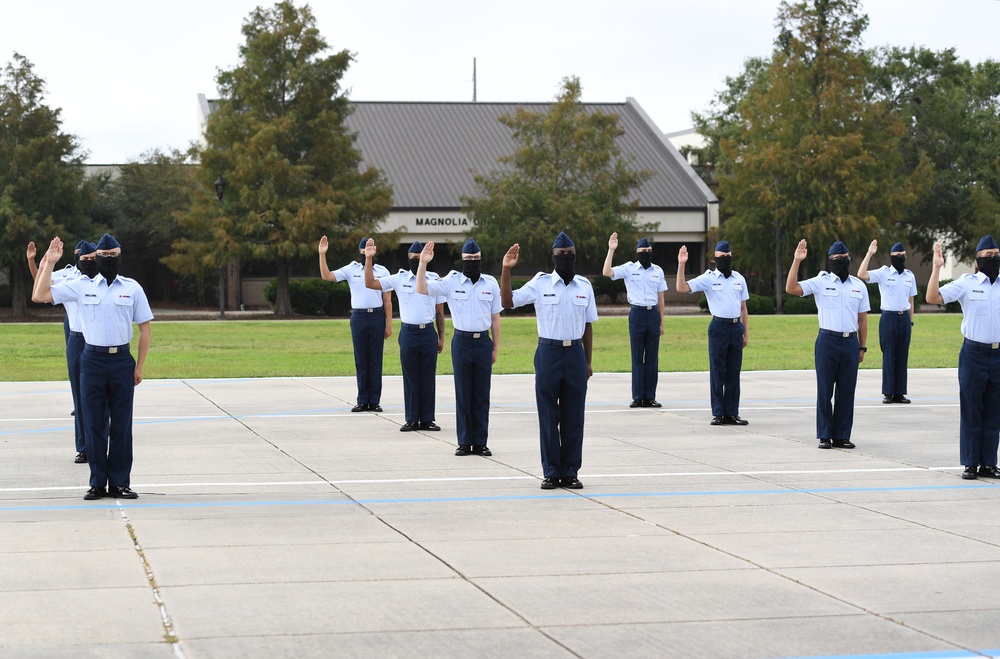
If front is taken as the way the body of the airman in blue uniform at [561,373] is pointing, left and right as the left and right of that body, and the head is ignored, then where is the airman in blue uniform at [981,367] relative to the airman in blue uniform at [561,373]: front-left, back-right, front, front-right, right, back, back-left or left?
left

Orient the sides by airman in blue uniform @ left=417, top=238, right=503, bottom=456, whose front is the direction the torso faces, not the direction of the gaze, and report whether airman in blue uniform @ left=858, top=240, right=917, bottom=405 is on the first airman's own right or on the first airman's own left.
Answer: on the first airman's own left

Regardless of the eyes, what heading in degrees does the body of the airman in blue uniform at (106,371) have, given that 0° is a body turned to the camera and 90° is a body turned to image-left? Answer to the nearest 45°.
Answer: approximately 0°

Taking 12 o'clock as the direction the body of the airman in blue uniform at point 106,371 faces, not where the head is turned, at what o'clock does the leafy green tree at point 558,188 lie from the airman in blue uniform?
The leafy green tree is roughly at 7 o'clock from the airman in blue uniform.

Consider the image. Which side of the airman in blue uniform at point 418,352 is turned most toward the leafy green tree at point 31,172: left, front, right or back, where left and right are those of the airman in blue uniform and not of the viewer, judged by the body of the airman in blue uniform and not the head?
back

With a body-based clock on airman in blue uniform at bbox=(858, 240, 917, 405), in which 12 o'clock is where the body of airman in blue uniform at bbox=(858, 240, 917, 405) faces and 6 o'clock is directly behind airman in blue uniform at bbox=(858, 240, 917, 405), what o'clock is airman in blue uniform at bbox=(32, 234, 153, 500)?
airman in blue uniform at bbox=(32, 234, 153, 500) is roughly at 1 o'clock from airman in blue uniform at bbox=(858, 240, 917, 405).

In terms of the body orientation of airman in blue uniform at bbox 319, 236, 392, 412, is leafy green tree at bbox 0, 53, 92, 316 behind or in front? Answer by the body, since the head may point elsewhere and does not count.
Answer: behind
